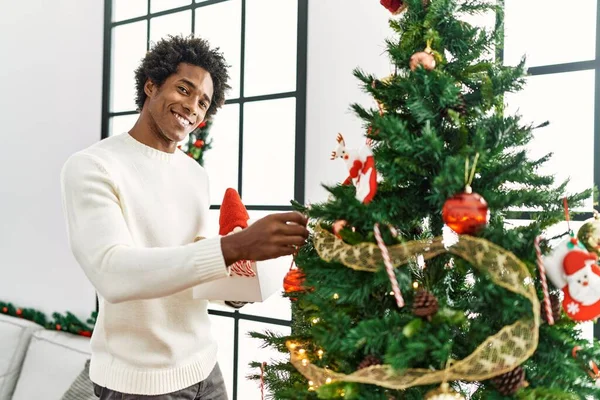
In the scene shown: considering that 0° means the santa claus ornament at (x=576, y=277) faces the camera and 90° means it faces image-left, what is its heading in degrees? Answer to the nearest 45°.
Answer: approximately 0°

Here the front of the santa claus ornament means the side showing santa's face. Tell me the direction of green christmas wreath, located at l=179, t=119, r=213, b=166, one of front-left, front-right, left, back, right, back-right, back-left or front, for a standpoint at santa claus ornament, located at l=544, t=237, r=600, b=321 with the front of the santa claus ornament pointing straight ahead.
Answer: back-right
